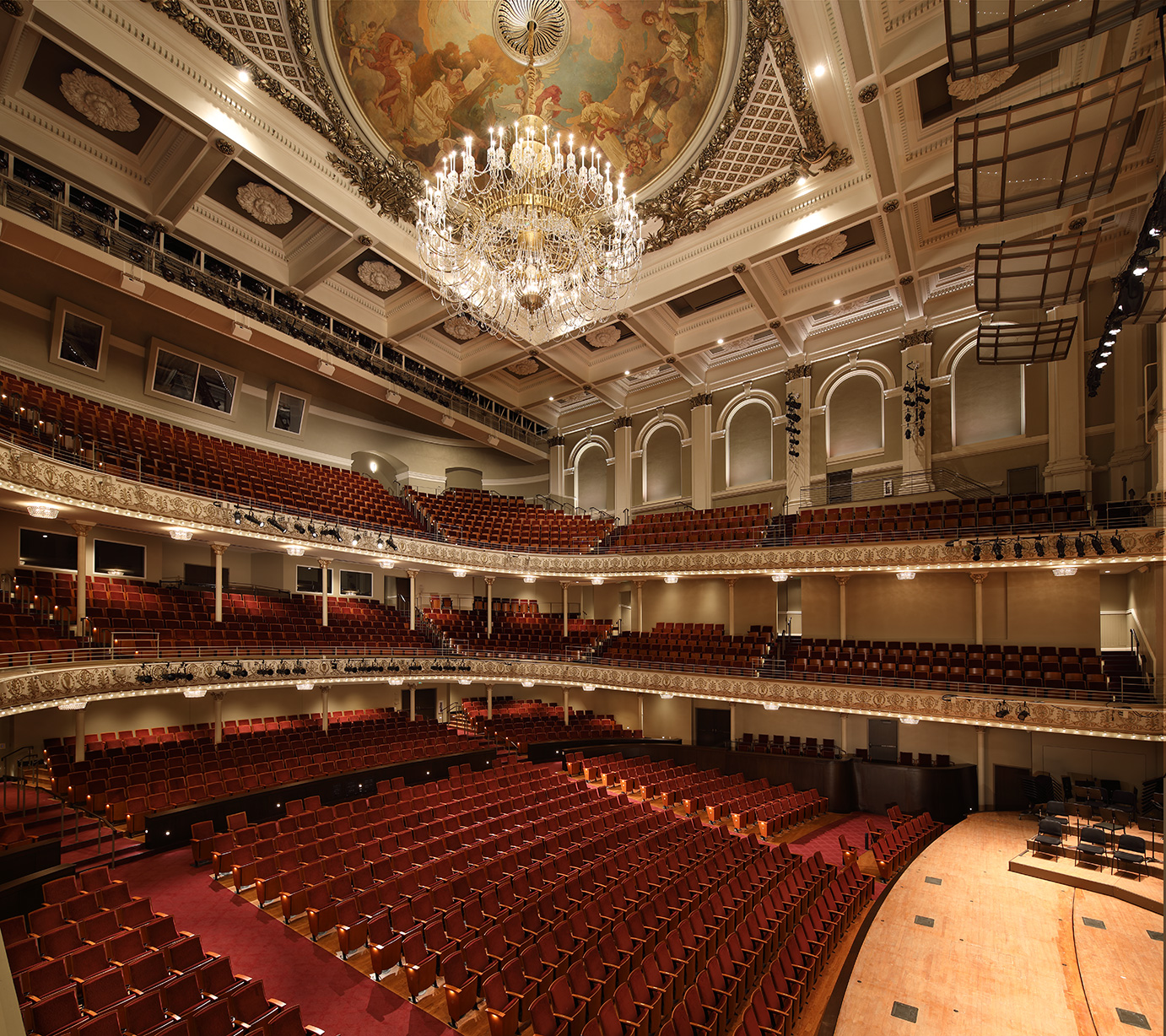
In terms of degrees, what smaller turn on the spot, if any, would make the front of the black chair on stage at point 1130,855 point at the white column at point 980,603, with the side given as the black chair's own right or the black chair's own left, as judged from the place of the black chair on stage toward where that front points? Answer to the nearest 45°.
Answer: approximately 90° to the black chair's own right

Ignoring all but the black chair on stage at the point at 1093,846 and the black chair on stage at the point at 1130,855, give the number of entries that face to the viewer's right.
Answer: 0

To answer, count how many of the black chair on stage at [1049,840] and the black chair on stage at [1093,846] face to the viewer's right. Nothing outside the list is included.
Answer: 0

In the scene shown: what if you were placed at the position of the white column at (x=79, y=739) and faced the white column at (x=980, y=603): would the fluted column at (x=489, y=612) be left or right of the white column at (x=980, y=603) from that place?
left

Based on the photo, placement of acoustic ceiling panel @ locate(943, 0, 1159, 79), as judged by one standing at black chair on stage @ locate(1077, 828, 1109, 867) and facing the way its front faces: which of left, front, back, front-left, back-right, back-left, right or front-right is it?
front-left

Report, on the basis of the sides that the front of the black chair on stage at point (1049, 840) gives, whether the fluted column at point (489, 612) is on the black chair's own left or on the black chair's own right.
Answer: on the black chair's own right

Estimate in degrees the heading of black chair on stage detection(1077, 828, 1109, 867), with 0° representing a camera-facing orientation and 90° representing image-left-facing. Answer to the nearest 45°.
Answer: approximately 45°

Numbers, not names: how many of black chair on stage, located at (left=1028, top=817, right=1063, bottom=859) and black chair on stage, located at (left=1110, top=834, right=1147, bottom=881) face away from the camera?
0
